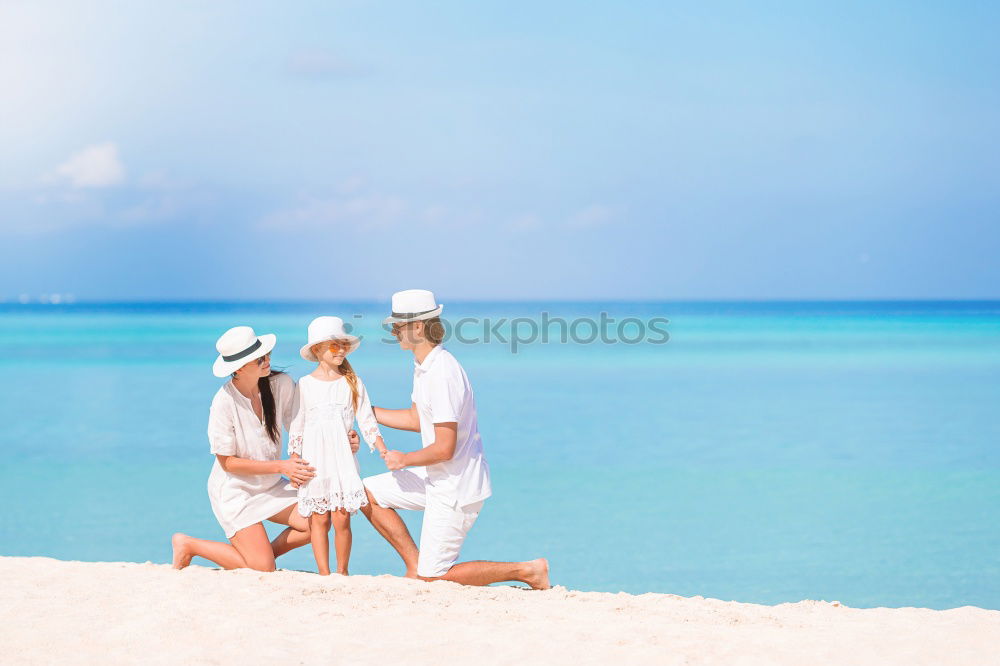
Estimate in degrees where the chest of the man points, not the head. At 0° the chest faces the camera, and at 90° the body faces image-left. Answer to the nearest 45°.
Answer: approximately 90°

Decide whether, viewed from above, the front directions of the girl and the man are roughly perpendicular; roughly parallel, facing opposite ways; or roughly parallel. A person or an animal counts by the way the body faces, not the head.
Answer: roughly perpendicular

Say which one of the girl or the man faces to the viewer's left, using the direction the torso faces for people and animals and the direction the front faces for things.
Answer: the man

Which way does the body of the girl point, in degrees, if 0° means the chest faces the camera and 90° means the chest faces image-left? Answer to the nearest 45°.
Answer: approximately 0°

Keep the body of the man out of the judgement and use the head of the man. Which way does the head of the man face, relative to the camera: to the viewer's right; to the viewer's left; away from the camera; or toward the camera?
to the viewer's left

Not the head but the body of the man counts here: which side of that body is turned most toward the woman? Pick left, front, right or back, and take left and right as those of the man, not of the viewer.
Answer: front

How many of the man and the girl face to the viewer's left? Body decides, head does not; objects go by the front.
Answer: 1

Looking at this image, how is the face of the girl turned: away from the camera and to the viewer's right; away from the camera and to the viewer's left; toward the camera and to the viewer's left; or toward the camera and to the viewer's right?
toward the camera and to the viewer's right
